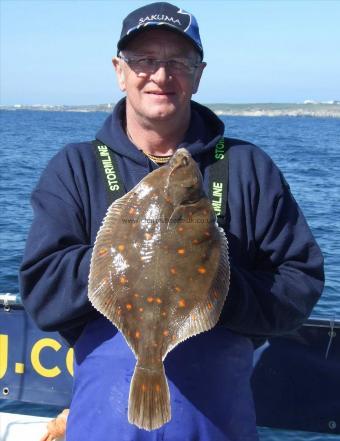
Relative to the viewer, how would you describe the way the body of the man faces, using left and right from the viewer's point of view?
facing the viewer
